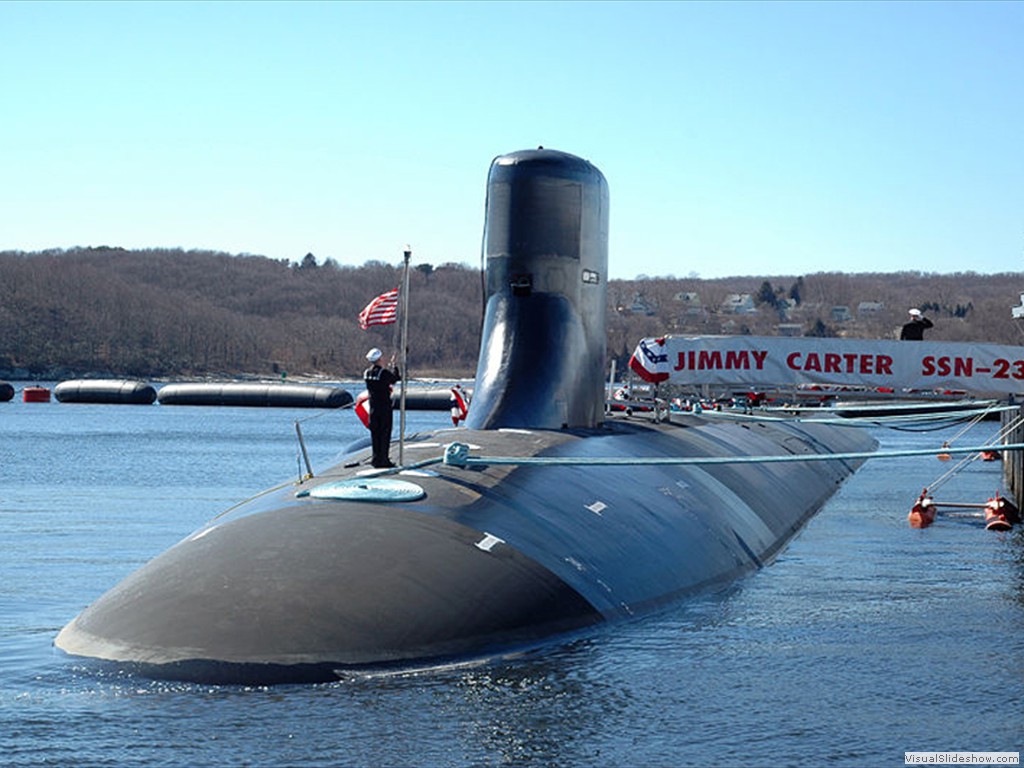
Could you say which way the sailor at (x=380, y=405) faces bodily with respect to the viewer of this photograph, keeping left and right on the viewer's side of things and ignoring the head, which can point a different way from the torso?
facing away from the viewer and to the right of the viewer

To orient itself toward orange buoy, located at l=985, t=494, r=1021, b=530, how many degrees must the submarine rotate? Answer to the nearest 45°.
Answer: approximately 180°

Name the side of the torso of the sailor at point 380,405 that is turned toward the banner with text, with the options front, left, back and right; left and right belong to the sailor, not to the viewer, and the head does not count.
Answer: front

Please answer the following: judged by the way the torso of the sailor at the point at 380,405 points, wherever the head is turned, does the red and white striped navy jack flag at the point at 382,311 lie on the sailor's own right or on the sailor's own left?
on the sailor's own left

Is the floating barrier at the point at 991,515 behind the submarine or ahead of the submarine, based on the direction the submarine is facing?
behind

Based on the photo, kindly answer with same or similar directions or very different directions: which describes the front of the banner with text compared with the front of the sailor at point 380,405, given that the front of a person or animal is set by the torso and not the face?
very different directions

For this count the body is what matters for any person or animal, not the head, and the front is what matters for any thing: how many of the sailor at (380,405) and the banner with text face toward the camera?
1

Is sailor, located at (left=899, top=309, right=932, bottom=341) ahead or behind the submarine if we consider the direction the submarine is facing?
behind

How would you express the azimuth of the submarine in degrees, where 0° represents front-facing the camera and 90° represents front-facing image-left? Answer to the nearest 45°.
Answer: approximately 45°

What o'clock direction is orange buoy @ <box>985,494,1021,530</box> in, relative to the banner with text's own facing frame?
The orange buoy is roughly at 11 o'clock from the banner with text.
